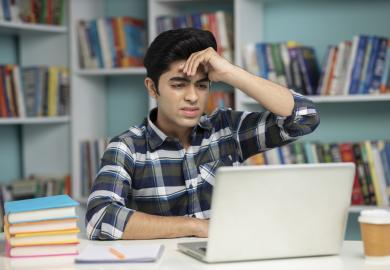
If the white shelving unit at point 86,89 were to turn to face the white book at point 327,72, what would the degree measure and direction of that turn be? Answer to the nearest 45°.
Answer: approximately 45° to its left

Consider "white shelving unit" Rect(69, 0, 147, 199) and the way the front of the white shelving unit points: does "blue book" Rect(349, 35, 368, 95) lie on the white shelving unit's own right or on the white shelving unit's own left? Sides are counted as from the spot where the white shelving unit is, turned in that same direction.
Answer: on the white shelving unit's own left

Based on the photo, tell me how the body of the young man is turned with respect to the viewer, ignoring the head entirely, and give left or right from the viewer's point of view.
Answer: facing the viewer and to the right of the viewer

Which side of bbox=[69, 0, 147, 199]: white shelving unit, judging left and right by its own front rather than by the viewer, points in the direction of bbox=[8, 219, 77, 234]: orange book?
front

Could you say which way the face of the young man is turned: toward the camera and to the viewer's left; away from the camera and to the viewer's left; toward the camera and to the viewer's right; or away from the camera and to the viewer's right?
toward the camera and to the viewer's right

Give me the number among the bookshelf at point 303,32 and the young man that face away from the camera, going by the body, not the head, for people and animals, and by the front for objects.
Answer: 0

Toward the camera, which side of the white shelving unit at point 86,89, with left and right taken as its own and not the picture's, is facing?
front

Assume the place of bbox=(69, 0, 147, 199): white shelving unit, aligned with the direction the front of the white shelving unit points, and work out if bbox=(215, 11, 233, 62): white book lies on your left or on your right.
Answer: on your left

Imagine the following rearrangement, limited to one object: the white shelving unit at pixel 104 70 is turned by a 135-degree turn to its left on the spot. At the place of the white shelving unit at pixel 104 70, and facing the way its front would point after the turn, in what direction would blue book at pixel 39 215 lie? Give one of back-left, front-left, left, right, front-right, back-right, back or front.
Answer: back-right

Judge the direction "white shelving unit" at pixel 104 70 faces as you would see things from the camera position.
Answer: facing the viewer

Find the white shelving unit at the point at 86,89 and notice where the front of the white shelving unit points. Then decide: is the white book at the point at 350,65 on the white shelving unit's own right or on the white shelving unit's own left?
on the white shelving unit's own left

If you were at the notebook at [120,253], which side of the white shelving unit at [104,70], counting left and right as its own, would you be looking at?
front

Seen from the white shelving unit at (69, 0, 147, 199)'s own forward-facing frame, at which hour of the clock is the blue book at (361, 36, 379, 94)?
The blue book is roughly at 10 o'clock from the white shelving unit.

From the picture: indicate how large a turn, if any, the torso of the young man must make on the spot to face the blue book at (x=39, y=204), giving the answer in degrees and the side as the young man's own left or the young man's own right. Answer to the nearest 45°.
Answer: approximately 90° to the young man's own right
